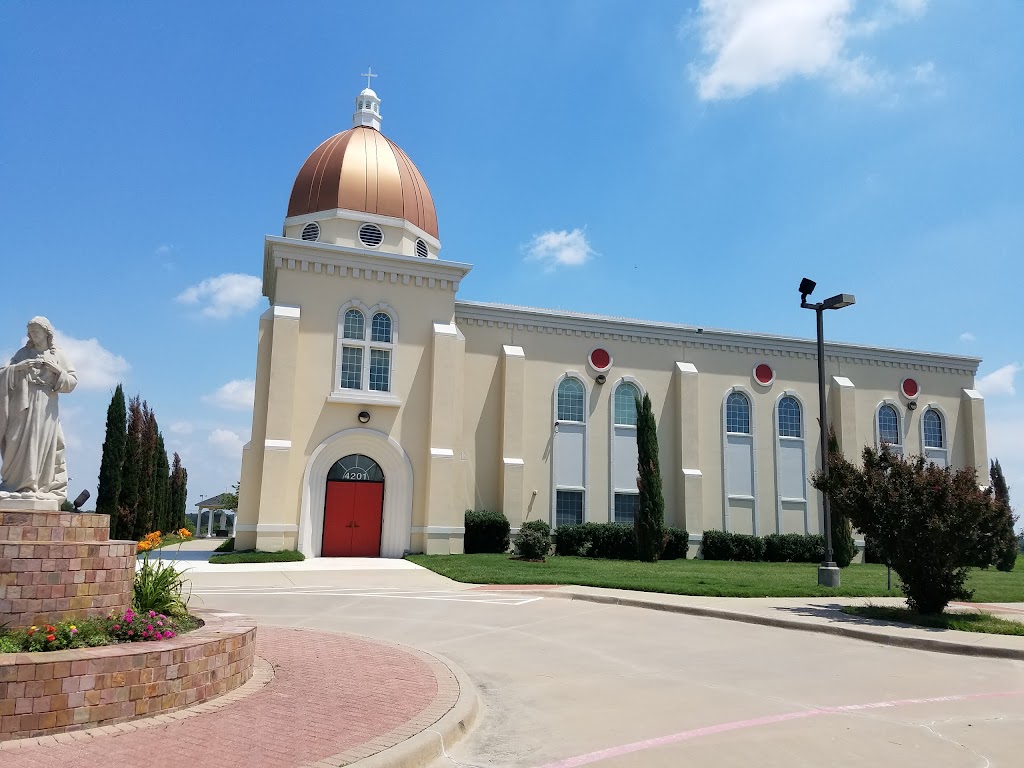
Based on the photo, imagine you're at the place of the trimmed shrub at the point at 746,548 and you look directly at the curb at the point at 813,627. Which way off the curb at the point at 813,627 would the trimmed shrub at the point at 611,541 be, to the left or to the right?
right

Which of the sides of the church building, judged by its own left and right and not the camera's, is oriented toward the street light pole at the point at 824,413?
left

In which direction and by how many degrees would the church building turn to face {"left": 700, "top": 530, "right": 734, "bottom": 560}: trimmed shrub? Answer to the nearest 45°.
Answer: approximately 135° to its left

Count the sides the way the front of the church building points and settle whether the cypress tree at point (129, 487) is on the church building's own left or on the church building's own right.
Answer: on the church building's own right

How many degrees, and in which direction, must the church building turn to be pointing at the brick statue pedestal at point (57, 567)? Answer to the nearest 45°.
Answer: approximately 45° to its left

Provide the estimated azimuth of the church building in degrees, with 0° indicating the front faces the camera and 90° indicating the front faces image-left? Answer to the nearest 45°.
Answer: approximately 45°

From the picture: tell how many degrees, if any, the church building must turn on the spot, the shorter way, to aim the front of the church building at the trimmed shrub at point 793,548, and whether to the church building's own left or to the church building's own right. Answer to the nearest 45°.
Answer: approximately 135° to the church building's own left

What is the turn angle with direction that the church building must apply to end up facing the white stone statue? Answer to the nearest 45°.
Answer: approximately 45° to its left
